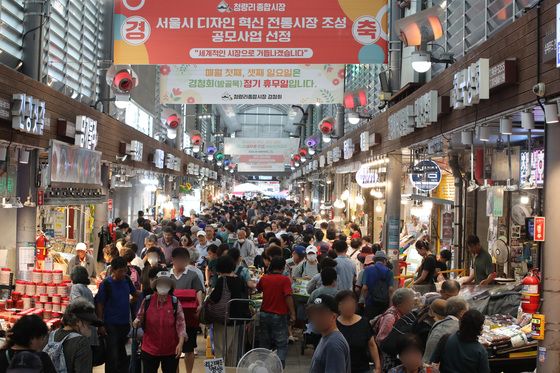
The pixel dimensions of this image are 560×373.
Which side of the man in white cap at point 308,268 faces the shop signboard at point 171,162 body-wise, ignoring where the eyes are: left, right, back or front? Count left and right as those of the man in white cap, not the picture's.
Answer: back

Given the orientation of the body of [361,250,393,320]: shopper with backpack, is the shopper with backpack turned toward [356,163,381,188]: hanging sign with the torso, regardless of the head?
yes

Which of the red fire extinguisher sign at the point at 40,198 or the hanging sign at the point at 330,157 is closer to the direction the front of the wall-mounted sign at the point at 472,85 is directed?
the red fire extinguisher sign

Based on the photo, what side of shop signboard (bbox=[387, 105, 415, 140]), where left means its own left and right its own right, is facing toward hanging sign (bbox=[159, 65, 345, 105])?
right

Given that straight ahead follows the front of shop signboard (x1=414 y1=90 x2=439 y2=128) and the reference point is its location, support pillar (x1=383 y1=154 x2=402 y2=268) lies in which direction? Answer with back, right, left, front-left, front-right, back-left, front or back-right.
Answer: back-right

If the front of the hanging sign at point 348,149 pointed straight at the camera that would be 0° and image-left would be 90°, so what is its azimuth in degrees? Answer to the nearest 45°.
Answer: approximately 45°

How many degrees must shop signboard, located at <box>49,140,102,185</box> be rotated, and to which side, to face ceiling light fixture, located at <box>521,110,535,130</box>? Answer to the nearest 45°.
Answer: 0° — it already faces it

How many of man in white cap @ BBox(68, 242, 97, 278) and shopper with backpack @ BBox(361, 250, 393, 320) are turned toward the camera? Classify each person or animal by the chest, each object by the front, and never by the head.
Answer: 1

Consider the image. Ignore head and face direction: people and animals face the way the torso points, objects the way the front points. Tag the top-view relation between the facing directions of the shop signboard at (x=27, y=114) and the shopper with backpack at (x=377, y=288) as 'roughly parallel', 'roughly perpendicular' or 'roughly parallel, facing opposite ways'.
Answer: roughly perpendicular

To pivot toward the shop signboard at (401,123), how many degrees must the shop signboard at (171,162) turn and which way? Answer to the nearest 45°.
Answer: approximately 45° to its right
